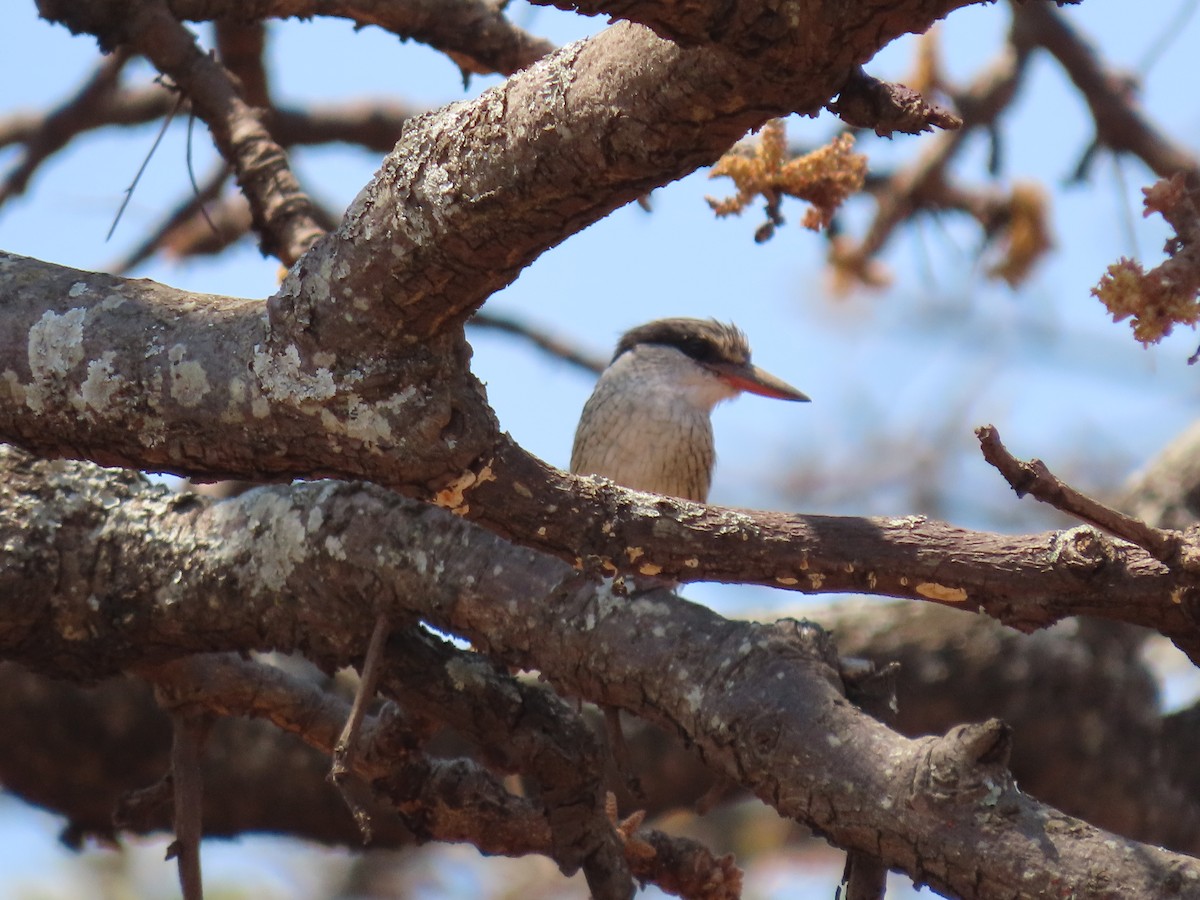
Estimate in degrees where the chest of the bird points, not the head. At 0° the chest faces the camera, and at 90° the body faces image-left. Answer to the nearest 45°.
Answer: approximately 315°
